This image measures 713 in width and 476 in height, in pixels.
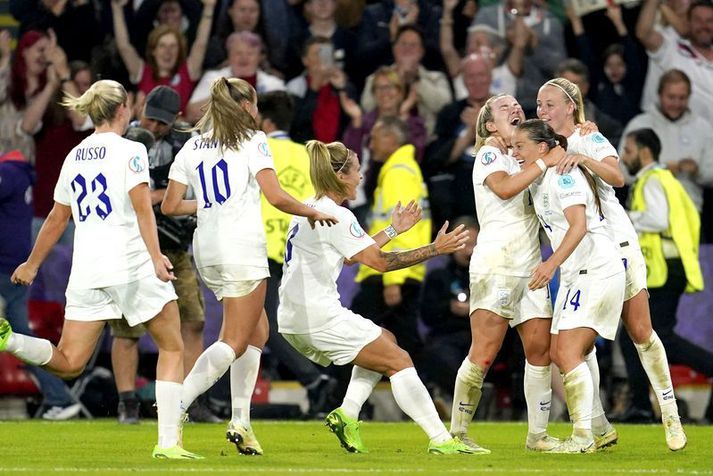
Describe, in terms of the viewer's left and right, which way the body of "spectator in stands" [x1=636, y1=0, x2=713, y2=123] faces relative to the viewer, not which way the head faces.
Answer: facing the viewer

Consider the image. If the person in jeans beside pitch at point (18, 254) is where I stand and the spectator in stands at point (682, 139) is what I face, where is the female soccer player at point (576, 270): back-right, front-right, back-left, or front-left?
front-right

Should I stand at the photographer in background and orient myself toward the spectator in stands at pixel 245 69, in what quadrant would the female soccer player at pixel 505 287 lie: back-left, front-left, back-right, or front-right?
back-right

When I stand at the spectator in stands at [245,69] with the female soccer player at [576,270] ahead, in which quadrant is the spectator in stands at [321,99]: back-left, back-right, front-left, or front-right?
front-left

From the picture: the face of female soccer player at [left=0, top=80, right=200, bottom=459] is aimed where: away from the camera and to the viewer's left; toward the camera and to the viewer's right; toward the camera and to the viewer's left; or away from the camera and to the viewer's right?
away from the camera and to the viewer's right

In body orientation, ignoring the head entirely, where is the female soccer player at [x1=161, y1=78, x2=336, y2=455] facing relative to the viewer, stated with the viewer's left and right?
facing away from the viewer and to the right of the viewer

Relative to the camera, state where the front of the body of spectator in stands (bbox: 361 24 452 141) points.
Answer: toward the camera

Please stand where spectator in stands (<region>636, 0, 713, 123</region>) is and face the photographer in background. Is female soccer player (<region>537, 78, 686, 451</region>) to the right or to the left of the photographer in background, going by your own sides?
left

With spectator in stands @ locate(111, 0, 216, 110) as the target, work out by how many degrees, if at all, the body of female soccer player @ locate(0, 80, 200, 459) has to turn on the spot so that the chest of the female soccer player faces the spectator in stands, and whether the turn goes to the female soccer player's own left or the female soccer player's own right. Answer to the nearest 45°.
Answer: approximately 45° to the female soccer player's own left

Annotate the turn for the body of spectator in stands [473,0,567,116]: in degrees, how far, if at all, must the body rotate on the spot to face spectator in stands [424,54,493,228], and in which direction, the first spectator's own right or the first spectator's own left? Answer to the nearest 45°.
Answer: approximately 45° to the first spectator's own right

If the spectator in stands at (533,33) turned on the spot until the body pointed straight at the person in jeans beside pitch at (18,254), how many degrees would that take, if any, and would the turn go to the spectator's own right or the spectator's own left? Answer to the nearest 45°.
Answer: approximately 45° to the spectator's own right

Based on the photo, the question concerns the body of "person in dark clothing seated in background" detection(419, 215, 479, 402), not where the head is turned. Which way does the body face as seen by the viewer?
toward the camera

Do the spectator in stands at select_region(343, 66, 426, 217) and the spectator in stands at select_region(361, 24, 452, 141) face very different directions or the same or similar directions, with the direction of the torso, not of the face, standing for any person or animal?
same or similar directions
